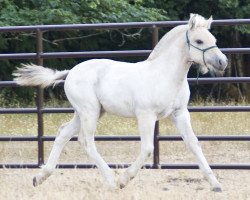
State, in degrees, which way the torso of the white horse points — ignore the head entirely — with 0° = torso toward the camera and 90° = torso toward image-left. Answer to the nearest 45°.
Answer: approximately 270°
